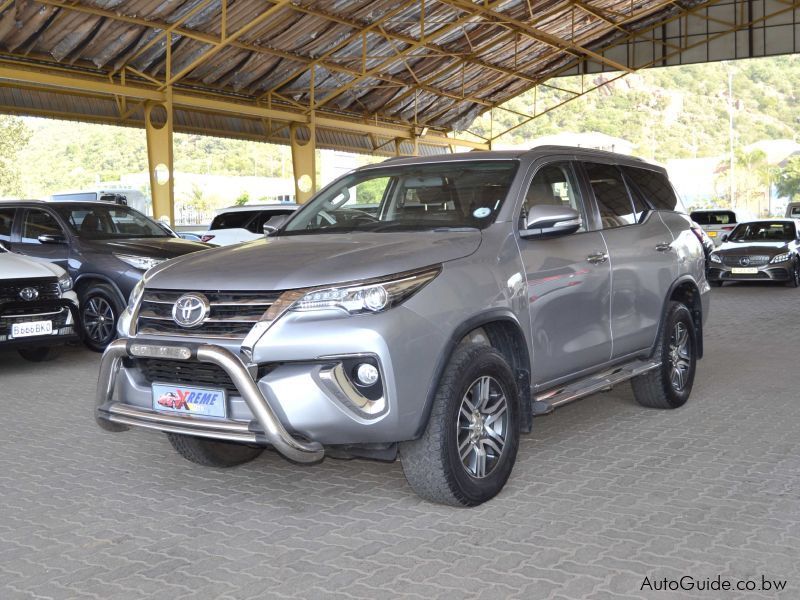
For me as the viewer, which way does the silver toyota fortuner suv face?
facing the viewer and to the left of the viewer

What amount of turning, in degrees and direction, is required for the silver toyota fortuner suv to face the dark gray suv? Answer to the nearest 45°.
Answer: approximately 90° to its right

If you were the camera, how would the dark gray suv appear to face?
facing the viewer and to the right of the viewer

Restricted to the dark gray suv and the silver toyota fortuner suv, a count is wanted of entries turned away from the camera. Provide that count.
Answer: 0
